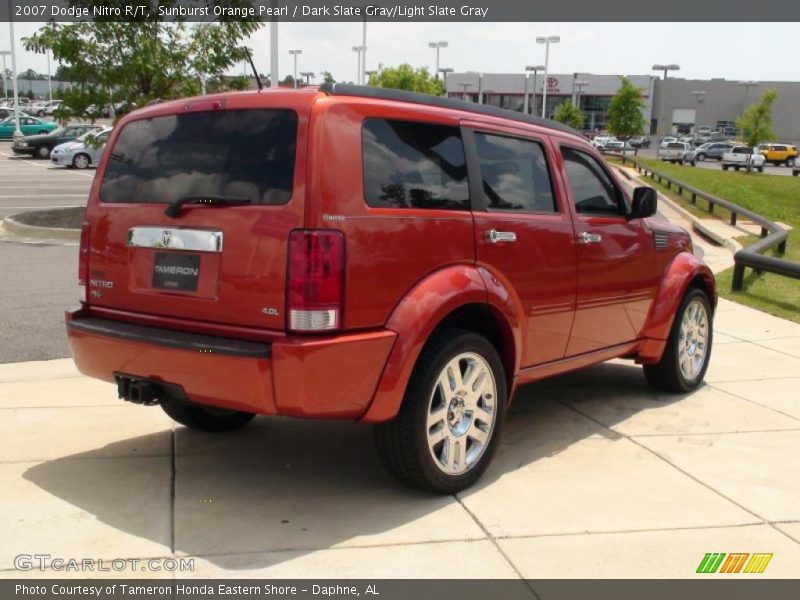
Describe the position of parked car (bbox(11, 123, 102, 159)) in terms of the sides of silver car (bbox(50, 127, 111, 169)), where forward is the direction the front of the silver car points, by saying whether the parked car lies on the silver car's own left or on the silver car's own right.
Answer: on the silver car's own right

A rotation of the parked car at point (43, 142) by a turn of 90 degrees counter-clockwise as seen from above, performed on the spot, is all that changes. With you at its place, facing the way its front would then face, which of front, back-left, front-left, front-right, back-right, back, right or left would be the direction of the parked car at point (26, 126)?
back-left

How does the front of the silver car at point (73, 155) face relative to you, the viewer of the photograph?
facing the viewer and to the left of the viewer

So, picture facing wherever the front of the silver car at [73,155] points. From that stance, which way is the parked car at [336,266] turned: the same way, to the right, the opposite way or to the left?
the opposite way

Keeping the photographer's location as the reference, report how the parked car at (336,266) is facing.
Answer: facing away from the viewer and to the right of the viewer

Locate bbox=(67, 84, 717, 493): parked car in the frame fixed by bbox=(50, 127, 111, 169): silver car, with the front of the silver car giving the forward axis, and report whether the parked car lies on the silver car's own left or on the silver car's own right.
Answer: on the silver car's own left

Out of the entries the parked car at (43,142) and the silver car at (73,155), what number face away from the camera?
0

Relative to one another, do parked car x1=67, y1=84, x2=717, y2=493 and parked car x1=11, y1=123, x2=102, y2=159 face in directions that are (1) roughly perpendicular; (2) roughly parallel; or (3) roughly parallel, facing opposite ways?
roughly parallel, facing opposite ways
